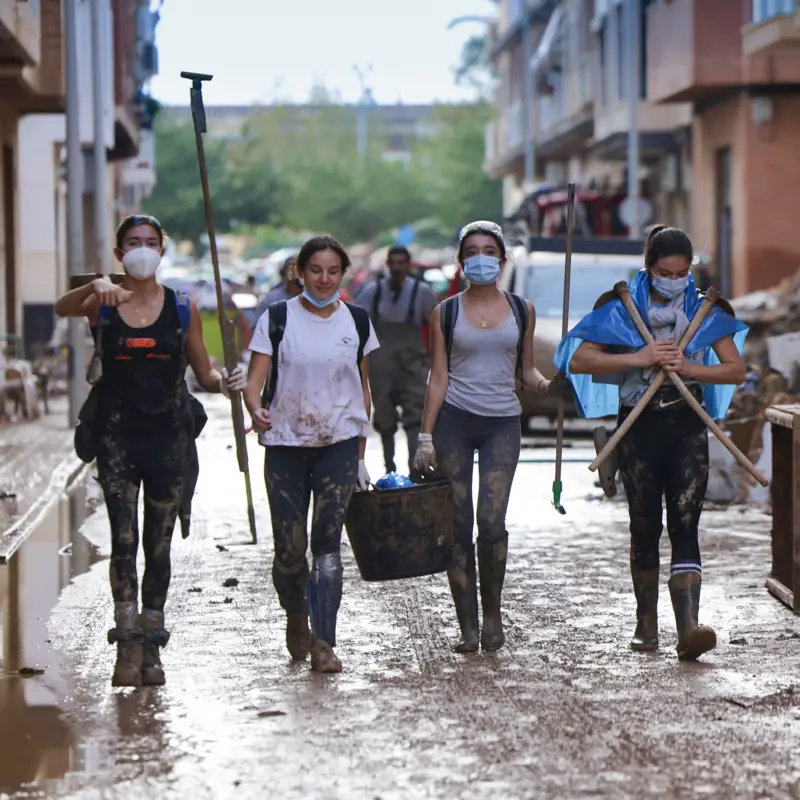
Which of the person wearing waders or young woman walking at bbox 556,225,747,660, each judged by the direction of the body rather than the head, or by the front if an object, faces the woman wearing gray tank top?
the person wearing waders

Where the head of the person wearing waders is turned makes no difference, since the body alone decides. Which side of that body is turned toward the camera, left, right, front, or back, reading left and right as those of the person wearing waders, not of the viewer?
front

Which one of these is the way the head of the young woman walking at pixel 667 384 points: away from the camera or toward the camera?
toward the camera

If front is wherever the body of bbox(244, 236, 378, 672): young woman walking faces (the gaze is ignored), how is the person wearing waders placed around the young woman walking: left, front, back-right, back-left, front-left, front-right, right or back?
back

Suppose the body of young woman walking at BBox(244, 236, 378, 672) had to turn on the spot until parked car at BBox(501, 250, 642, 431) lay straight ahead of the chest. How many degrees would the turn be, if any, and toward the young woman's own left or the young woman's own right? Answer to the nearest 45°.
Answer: approximately 180°

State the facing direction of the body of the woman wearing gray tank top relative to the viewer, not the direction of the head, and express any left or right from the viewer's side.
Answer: facing the viewer

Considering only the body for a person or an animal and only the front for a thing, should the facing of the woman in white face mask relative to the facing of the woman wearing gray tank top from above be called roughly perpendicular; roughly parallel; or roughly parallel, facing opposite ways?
roughly parallel

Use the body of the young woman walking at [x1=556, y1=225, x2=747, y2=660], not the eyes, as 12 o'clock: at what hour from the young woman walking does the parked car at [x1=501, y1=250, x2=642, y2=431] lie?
The parked car is roughly at 6 o'clock from the young woman walking.

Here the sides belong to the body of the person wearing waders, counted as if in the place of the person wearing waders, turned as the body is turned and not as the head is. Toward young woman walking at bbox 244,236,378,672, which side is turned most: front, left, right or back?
front

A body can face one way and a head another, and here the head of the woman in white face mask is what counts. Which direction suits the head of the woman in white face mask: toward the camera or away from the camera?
toward the camera

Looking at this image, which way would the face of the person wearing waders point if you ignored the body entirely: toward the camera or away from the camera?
toward the camera

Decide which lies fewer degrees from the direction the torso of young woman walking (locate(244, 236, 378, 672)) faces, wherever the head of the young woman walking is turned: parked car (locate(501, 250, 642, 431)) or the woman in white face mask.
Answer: the woman in white face mask

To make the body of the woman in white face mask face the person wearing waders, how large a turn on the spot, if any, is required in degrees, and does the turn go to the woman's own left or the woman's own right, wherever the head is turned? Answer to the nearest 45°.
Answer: approximately 180°
